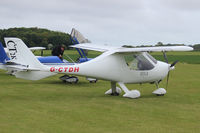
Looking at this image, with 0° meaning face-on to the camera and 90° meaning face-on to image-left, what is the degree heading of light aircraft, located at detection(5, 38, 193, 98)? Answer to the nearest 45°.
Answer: approximately 225°
